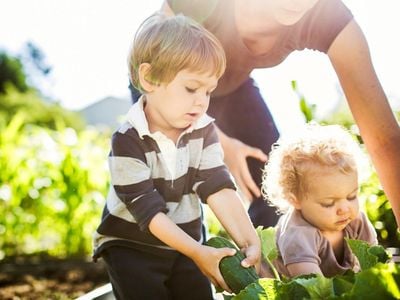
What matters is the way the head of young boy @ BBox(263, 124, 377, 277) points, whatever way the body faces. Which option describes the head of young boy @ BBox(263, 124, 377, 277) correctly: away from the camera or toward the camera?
toward the camera

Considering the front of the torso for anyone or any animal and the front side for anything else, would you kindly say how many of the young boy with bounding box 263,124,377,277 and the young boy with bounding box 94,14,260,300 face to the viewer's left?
0

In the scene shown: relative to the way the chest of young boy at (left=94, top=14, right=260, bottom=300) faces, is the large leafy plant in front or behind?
in front

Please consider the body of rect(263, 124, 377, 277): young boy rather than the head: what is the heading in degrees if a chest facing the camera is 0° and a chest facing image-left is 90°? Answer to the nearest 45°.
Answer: approximately 315°

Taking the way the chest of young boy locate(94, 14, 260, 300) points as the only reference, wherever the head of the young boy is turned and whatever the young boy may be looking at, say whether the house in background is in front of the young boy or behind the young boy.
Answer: behind

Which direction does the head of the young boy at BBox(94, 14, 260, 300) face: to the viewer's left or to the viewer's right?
to the viewer's right

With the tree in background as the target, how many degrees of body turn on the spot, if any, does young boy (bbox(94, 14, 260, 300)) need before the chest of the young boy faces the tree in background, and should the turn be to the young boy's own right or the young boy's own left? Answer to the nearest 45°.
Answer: approximately 135° to the young boy's own left

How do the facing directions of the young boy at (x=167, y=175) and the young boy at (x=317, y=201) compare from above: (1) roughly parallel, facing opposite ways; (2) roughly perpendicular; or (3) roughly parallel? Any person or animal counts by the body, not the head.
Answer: roughly parallel

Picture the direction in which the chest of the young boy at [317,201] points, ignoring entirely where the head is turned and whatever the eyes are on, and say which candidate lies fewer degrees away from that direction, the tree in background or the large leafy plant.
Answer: the large leafy plant

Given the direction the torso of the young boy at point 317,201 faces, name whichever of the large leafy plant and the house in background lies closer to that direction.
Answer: the large leafy plant
